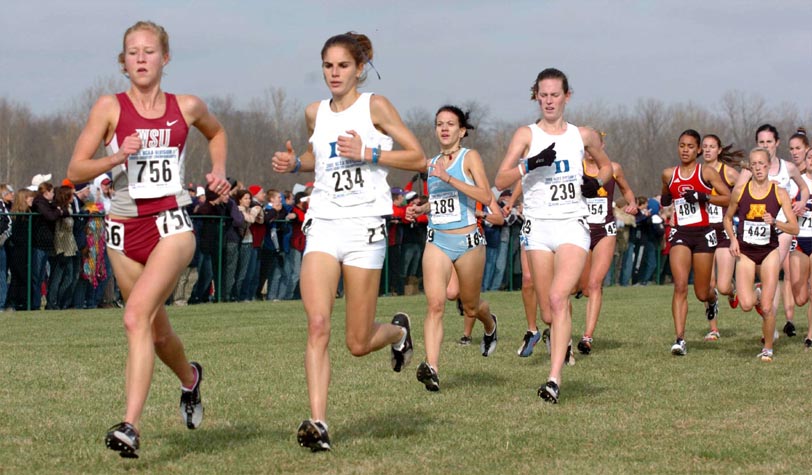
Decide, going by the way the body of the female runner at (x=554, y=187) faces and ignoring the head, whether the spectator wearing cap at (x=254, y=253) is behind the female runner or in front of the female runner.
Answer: behind

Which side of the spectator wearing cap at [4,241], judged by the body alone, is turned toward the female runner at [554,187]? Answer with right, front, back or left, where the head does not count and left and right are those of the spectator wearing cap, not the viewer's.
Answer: front

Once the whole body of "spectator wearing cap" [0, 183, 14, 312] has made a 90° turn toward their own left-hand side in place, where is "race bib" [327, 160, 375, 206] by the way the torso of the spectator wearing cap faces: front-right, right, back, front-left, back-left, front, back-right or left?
back-right

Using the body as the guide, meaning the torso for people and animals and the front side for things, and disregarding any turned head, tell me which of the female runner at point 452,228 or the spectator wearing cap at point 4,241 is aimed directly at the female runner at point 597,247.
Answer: the spectator wearing cap

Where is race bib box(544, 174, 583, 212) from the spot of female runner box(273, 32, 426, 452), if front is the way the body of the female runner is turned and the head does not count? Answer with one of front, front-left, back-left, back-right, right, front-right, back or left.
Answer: back

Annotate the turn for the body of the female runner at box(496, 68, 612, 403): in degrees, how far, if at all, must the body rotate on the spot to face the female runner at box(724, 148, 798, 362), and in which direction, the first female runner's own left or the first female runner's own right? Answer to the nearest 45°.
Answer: approximately 135° to the first female runner's own left

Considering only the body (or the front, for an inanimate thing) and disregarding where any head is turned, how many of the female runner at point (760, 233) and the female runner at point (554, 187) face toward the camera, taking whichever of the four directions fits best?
2

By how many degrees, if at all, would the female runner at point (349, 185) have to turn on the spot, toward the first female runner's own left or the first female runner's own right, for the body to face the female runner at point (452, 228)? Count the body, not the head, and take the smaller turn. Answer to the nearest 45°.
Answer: approximately 135° to the first female runner's own right

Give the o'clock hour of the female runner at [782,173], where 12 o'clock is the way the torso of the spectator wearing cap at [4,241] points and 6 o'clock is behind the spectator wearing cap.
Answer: The female runner is roughly at 12 o'clock from the spectator wearing cap.
